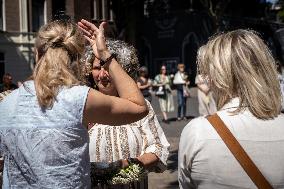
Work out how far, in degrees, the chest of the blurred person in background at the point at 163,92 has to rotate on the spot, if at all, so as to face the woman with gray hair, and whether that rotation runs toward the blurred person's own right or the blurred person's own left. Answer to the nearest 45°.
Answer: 0° — they already face them

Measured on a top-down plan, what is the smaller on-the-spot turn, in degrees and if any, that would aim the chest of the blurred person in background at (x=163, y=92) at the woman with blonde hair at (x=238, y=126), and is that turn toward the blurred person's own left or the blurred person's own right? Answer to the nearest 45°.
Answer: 0° — they already face them

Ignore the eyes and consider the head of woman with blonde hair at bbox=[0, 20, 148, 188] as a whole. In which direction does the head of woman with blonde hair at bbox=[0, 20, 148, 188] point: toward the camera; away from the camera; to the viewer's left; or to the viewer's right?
away from the camera

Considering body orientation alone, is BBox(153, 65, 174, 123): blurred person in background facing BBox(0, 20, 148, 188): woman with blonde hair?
yes
